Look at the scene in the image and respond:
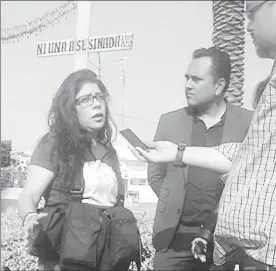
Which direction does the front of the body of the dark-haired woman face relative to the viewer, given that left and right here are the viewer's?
facing the viewer and to the right of the viewer

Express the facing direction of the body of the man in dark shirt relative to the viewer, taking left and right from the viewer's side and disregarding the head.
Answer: facing the viewer

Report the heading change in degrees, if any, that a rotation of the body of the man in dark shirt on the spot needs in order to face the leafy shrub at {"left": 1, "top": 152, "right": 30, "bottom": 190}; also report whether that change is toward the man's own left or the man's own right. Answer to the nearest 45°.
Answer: approximately 90° to the man's own right

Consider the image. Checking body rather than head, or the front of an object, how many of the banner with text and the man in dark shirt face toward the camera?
2

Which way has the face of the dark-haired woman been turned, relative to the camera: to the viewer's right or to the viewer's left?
to the viewer's right

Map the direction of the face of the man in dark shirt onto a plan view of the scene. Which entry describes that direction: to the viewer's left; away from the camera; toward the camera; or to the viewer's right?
to the viewer's left

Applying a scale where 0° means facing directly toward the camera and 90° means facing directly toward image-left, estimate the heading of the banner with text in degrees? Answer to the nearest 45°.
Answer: approximately 0°

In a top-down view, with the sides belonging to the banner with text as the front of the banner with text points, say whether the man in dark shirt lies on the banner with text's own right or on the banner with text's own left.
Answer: on the banner with text's own left
